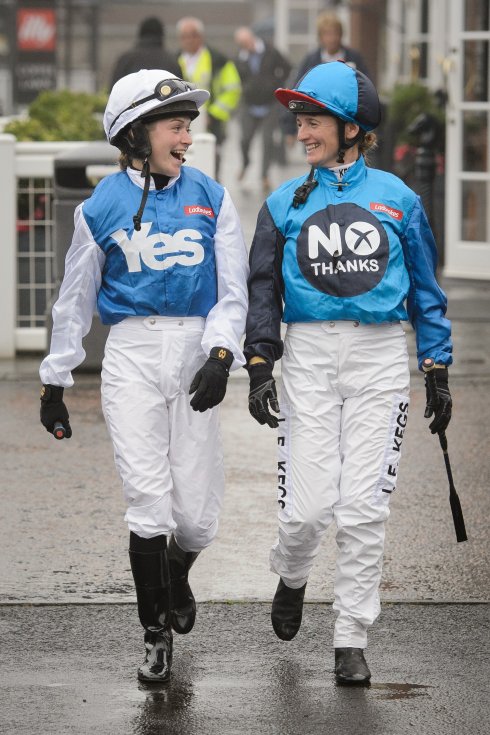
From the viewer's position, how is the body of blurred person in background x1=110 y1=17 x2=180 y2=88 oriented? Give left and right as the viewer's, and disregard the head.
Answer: facing away from the viewer

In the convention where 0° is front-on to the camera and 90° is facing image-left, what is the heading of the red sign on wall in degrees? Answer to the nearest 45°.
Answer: approximately 0°

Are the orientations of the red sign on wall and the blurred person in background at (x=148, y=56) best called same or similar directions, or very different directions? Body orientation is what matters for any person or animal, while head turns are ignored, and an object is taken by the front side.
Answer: very different directions

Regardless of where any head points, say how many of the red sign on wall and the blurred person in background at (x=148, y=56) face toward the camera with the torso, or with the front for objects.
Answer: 1

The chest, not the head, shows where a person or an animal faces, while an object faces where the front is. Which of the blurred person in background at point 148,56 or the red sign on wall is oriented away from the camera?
the blurred person in background
